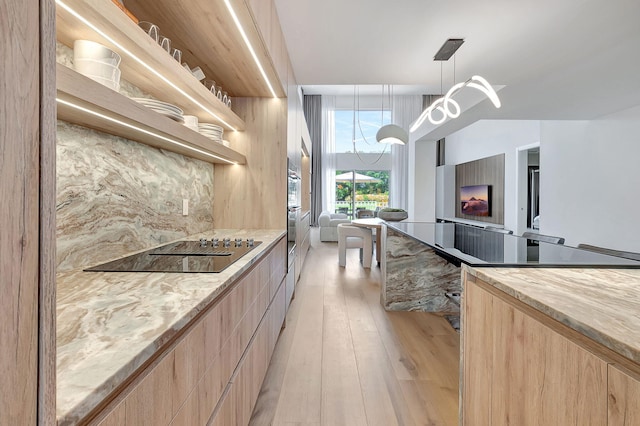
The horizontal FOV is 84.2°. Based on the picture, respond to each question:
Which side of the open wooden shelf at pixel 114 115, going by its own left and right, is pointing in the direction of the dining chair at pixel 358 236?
left

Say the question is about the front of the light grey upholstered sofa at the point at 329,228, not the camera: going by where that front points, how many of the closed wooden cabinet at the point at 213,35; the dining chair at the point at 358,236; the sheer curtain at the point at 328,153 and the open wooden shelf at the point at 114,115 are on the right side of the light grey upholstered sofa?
3

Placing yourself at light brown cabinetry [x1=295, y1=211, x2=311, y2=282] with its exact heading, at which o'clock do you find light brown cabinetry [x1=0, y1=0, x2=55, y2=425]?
light brown cabinetry [x1=0, y1=0, x2=55, y2=425] is roughly at 3 o'clock from light brown cabinetry [x1=295, y1=211, x2=311, y2=282].

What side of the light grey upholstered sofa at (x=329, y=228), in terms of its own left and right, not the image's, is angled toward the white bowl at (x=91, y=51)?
right

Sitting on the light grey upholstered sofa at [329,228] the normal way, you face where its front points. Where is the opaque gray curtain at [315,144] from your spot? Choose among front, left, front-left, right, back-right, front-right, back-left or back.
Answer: left

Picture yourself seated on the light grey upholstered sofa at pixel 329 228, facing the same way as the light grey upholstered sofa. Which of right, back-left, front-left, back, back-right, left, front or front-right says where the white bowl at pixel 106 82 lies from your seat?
right

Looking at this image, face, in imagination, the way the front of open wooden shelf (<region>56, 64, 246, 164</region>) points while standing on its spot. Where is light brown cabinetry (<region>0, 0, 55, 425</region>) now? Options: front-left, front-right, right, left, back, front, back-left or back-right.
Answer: front-right

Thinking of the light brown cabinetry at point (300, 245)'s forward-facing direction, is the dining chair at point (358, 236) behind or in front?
in front

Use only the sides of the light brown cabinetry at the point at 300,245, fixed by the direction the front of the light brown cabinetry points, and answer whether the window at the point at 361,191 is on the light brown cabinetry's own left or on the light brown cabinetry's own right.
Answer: on the light brown cabinetry's own left

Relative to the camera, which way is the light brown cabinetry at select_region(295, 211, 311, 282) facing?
to the viewer's right

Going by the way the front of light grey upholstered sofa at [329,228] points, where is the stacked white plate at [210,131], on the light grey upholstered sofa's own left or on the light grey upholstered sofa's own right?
on the light grey upholstered sofa's own right

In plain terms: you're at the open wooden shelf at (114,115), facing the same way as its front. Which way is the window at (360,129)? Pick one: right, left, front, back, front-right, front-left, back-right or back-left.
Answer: left

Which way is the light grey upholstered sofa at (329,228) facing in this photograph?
to the viewer's right
